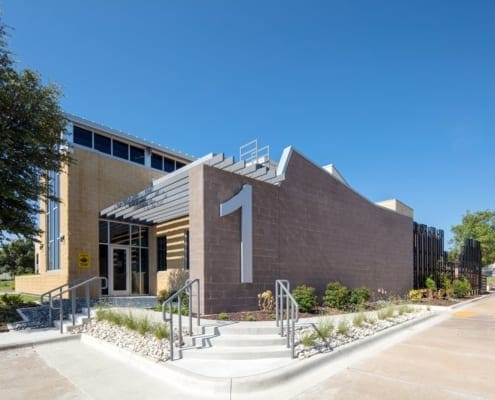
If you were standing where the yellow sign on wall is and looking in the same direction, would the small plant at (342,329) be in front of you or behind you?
in front

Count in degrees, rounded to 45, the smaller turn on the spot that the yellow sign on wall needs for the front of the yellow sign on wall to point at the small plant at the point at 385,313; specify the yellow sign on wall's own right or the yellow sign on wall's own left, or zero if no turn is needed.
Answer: approximately 45° to the yellow sign on wall's own left

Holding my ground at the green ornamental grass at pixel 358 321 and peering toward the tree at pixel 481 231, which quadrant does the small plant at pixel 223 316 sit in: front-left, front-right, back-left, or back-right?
back-left

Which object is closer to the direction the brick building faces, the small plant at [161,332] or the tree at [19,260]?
the small plant

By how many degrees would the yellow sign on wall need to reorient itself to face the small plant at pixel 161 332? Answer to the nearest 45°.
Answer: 0° — it already faces it

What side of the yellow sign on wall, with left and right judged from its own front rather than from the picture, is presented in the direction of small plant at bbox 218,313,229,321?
front

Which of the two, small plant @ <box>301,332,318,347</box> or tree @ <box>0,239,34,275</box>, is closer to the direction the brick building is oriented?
the small plant

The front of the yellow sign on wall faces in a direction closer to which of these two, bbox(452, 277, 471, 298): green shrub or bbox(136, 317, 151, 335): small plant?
the small plant
